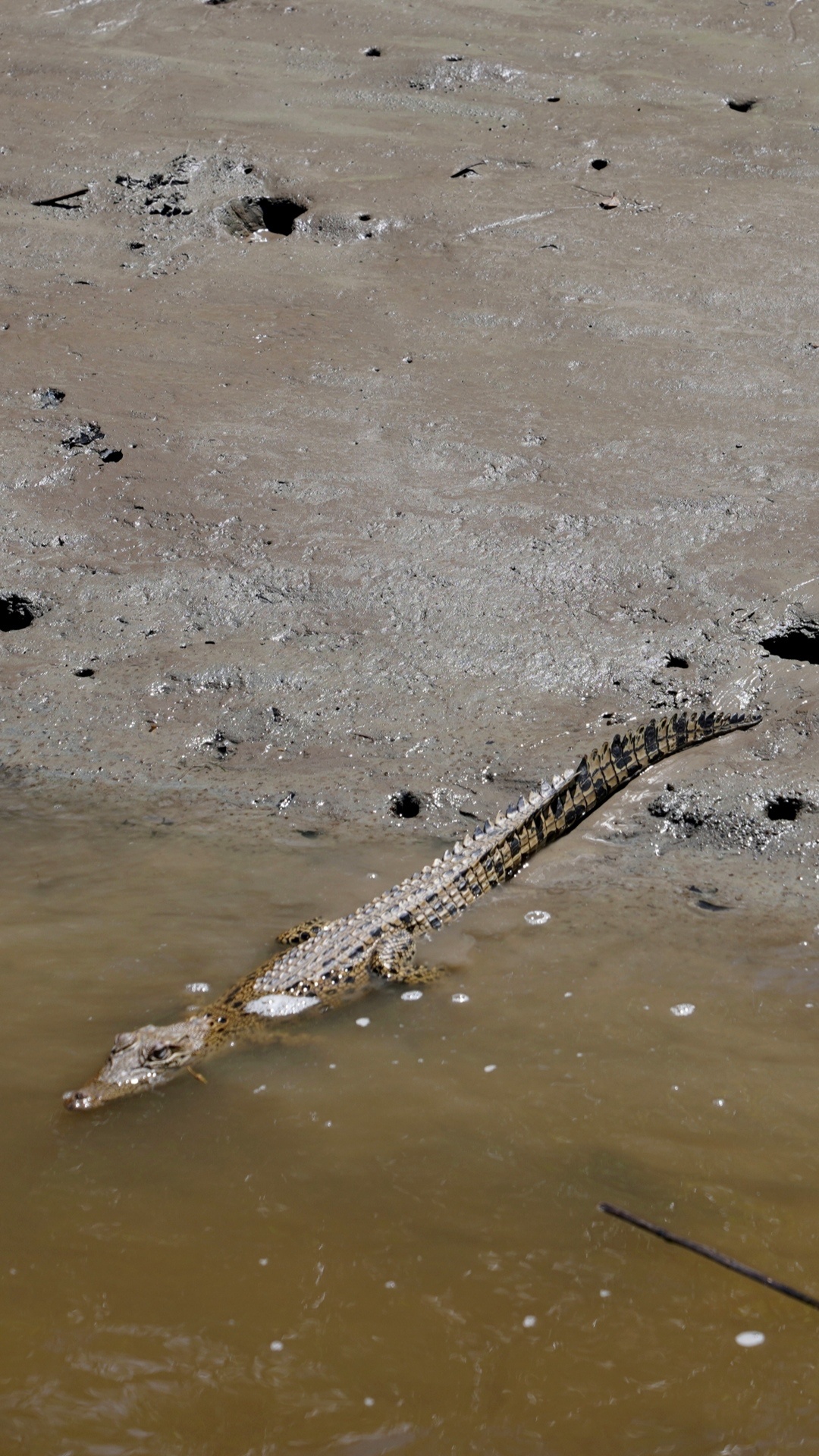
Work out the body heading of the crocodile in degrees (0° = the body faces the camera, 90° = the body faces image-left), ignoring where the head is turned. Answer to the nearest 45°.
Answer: approximately 45°

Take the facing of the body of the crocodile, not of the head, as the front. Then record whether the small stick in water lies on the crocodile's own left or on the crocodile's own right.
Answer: on the crocodile's own left
